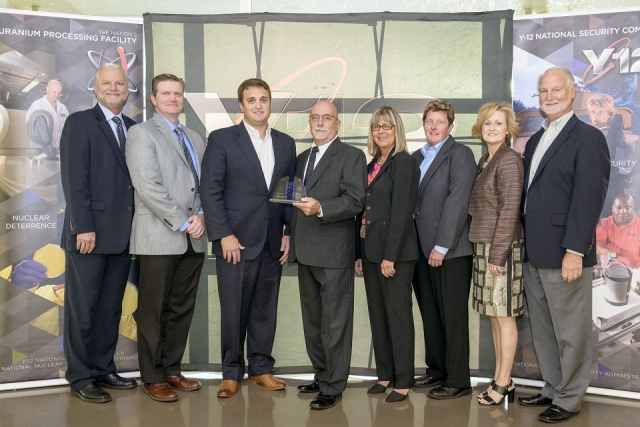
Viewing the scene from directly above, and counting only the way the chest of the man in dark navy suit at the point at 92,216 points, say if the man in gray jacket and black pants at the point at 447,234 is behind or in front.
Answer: in front

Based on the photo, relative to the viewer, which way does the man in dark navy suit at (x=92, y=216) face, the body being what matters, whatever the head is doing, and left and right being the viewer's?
facing the viewer and to the right of the viewer

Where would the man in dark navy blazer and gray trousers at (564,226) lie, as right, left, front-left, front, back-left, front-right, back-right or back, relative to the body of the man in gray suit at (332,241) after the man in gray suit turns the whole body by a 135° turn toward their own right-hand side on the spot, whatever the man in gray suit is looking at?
right

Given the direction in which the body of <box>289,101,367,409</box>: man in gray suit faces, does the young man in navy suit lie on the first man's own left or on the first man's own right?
on the first man's own right

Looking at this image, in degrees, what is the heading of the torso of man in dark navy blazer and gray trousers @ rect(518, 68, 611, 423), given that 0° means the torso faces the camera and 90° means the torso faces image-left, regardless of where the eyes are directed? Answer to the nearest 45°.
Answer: approximately 45°

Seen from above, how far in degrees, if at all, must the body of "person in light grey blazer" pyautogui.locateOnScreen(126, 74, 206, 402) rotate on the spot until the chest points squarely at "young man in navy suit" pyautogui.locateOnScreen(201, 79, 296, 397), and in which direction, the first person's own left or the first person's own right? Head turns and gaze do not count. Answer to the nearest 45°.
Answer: approximately 45° to the first person's own left

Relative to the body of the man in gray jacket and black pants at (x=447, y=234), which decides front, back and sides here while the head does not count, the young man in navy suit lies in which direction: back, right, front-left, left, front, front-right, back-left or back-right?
front-right

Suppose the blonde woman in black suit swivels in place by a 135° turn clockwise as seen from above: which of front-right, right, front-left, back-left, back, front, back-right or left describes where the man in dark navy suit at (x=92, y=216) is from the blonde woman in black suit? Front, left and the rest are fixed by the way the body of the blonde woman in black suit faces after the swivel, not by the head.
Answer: left

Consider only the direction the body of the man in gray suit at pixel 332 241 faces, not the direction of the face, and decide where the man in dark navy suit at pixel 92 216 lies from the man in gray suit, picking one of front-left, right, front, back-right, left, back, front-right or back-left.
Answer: front-right

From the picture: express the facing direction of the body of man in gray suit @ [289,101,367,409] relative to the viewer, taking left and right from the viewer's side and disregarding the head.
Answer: facing the viewer and to the left of the viewer

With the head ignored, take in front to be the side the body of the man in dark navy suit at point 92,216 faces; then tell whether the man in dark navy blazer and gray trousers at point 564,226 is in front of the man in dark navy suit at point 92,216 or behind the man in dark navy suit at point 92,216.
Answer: in front
